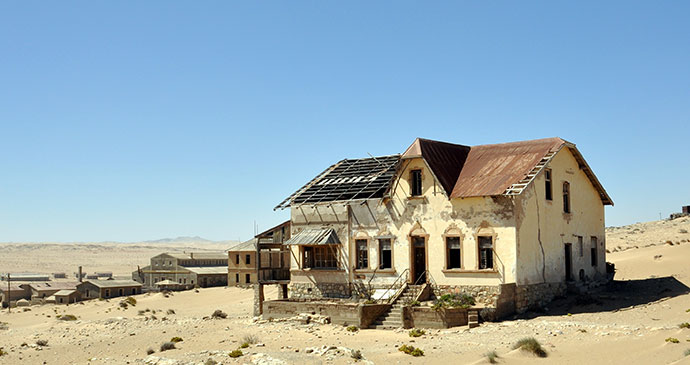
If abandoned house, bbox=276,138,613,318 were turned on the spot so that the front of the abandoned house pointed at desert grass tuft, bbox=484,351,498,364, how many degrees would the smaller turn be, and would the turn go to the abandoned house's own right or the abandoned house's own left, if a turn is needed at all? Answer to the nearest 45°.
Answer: approximately 45° to the abandoned house's own left

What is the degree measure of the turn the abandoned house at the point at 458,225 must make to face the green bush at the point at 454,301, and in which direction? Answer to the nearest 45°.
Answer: approximately 45° to its left

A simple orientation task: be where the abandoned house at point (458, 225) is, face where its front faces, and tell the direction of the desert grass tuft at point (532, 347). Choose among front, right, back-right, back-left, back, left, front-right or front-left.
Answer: front-left

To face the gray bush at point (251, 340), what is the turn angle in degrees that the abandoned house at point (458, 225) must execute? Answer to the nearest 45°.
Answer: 0° — it already faces it

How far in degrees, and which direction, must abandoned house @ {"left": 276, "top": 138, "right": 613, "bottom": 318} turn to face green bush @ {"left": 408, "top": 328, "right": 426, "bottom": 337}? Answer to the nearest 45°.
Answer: approximately 45° to its left

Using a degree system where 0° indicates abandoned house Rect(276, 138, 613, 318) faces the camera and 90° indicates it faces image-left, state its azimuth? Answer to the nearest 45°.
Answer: approximately 45°
